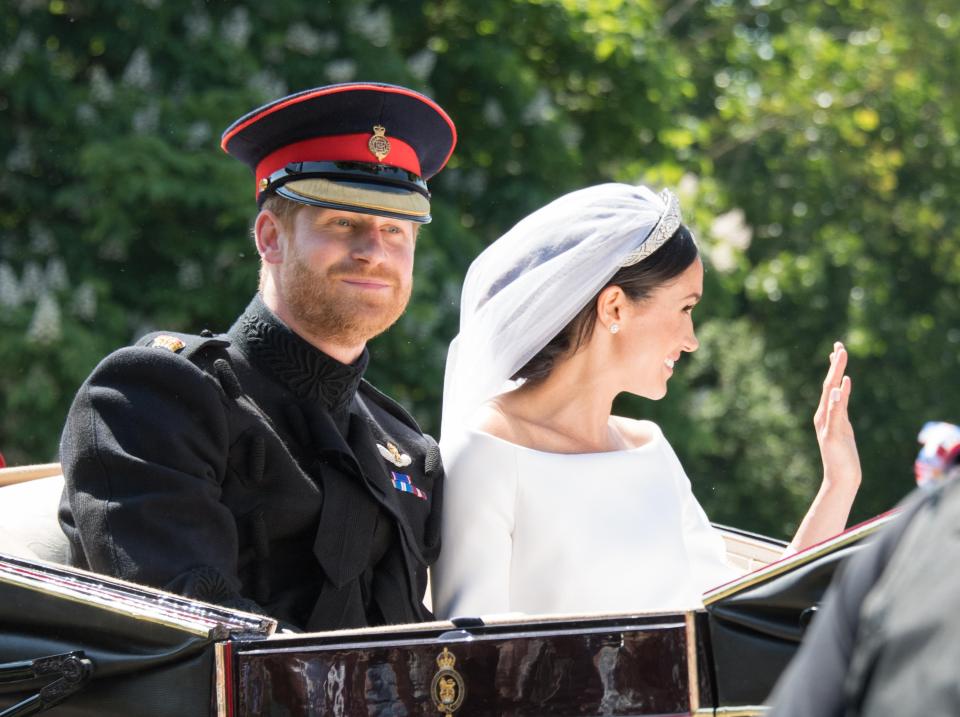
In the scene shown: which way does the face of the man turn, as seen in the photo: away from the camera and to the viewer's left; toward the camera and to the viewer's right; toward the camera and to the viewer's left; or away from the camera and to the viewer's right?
toward the camera and to the viewer's right

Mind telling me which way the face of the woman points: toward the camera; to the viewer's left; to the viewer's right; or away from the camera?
to the viewer's right

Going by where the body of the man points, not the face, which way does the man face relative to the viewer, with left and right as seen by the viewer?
facing the viewer and to the right of the viewer

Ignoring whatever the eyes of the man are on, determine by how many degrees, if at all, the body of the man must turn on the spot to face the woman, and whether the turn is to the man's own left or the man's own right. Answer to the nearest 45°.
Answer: approximately 45° to the man's own left
